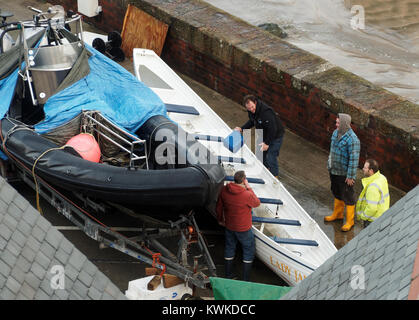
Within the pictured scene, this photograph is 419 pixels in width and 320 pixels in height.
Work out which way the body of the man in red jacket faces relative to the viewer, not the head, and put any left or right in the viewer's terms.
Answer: facing away from the viewer and to the right of the viewer

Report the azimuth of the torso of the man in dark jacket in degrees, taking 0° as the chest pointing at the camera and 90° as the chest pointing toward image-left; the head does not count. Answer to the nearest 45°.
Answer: approximately 45°

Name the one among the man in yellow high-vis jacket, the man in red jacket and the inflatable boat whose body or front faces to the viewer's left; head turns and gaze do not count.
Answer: the man in yellow high-vis jacket

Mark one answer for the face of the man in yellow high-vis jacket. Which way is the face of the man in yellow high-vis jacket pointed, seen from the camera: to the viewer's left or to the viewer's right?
to the viewer's left

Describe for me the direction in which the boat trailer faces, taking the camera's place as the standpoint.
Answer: facing the viewer and to the right of the viewer

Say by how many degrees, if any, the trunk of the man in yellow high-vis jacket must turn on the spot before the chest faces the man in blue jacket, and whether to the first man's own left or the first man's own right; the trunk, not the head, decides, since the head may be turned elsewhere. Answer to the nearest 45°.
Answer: approximately 45° to the first man's own right

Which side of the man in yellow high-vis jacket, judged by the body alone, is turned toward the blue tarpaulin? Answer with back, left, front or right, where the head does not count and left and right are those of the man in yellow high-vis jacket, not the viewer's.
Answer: front

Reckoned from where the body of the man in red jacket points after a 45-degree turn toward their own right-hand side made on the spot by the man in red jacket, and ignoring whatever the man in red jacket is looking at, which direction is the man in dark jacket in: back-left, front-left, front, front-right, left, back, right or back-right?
left

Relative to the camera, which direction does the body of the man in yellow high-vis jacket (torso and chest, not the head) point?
to the viewer's left

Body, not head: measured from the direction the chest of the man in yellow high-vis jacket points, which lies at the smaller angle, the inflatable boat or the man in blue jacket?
the inflatable boat
